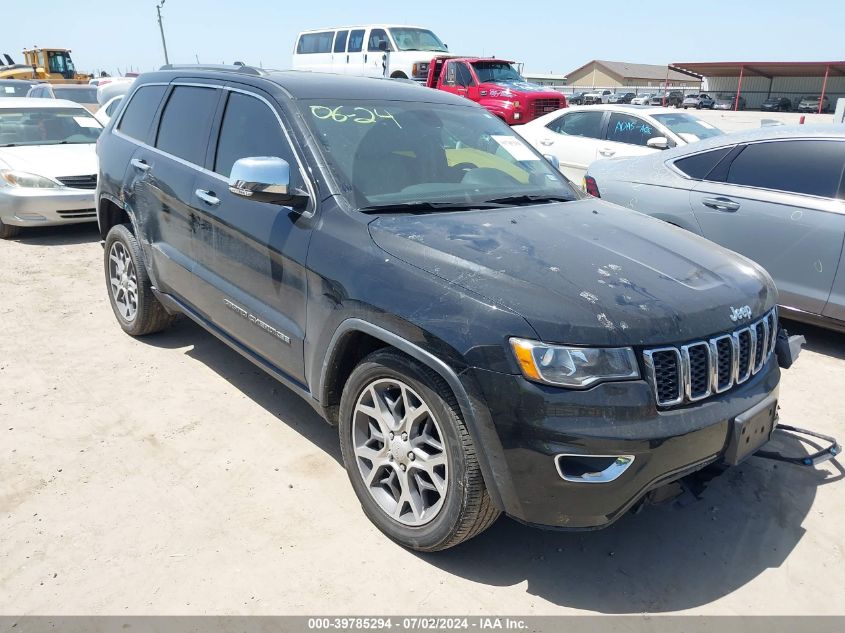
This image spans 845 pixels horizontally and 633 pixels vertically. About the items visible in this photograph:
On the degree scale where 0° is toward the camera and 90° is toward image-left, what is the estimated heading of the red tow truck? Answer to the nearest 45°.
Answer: approximately 315°

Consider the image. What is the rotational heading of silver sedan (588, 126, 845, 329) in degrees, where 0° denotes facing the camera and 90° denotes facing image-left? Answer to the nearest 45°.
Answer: approximately 315°

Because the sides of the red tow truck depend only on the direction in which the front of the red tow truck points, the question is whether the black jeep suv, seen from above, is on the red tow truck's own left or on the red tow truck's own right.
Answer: on the red tow truck's own right

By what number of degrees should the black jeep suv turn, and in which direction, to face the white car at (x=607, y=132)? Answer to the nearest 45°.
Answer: approximately 135° to its left

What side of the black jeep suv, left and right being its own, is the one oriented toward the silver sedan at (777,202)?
left

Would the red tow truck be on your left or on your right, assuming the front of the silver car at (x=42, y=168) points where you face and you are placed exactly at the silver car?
on your left

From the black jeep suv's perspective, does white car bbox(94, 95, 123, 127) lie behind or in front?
behind

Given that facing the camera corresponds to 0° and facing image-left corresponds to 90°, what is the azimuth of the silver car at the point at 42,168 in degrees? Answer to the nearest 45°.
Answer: approximately 315°

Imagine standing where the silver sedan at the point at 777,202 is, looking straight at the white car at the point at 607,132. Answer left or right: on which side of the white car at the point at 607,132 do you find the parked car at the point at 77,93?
left
